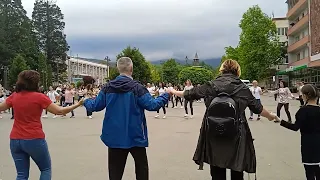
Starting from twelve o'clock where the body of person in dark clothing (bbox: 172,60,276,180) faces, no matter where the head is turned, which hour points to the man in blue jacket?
The man in blue jacket is roughly at 9 o'clock from the person in dark clothing.

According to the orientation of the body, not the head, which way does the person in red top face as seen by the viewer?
away from the camera

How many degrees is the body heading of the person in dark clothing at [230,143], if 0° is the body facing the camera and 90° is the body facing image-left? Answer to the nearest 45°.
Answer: approximately 180°

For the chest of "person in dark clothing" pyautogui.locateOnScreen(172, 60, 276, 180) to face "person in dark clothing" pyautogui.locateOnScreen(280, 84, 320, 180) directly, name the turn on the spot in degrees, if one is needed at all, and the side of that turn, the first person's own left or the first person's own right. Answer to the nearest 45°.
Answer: approximately 45° to the first person's own right

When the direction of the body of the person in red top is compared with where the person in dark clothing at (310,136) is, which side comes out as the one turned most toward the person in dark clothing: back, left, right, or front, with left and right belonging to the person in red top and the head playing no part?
right

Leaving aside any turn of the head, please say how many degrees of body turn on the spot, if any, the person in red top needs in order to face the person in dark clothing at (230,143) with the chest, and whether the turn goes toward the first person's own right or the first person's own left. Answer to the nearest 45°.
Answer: approximately 135° to the first person's own right

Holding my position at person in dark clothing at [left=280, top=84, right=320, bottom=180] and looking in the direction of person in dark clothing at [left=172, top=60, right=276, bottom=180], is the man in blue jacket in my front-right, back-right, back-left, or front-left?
front-right

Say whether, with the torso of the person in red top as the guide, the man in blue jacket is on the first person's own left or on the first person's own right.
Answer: on the first person's own right

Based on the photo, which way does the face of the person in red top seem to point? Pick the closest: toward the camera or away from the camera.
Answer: away from the camera

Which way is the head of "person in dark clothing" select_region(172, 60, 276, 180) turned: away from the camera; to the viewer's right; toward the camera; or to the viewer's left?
away from the camera
